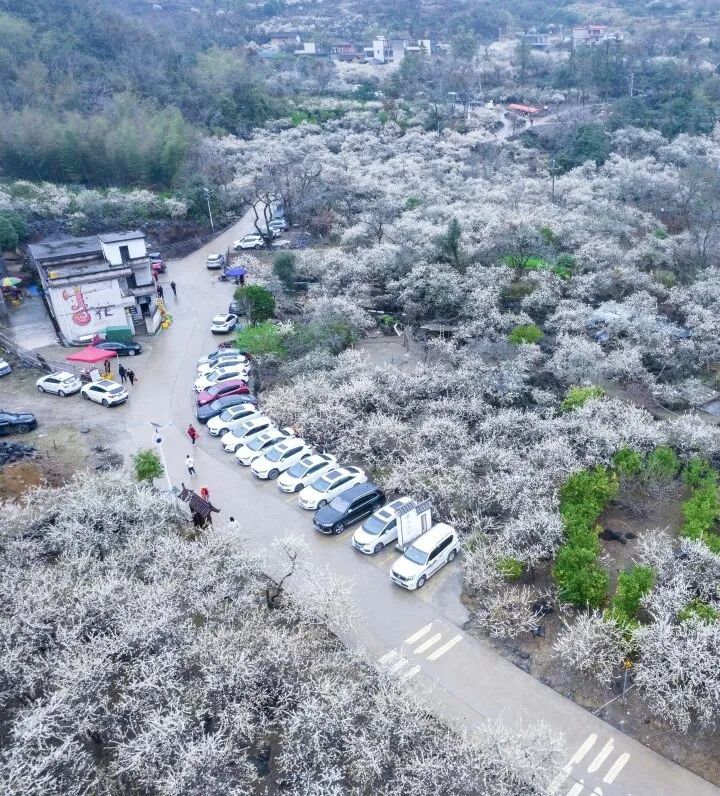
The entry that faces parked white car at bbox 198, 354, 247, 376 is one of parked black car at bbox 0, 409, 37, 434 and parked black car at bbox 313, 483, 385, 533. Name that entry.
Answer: parked black car at bbox 0, 409, 37, 434

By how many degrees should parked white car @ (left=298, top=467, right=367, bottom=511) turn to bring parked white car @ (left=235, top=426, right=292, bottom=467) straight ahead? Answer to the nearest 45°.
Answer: approximately 90° to its right

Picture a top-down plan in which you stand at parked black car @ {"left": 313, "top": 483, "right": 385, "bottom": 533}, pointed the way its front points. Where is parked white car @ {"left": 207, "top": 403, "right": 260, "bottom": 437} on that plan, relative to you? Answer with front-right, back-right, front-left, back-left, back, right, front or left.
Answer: right

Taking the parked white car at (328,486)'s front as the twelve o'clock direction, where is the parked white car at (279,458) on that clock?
the parked white car at (279,458) is roughly at 3 o'clock from the parked white car at (328,486).

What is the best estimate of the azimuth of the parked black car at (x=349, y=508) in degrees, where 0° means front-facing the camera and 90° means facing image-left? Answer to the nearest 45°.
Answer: approximately 45°

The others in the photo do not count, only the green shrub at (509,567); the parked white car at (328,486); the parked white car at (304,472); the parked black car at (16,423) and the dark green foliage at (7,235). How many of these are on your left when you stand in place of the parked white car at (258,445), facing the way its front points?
3

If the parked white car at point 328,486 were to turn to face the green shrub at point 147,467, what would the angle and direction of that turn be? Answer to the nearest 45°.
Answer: approximately 45° to its right

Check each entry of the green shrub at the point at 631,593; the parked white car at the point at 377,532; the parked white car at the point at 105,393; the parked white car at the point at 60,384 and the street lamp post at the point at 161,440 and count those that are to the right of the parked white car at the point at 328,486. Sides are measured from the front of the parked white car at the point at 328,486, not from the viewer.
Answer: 3

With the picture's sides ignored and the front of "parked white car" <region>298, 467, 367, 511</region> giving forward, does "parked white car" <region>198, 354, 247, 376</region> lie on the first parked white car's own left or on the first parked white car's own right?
on the first parked white car's own right

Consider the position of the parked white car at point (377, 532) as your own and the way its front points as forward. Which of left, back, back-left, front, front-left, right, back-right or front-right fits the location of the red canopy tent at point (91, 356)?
right

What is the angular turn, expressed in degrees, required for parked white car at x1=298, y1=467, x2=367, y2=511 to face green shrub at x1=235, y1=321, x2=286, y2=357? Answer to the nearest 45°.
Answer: approximately 135° to its right
